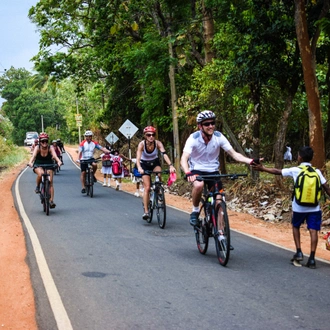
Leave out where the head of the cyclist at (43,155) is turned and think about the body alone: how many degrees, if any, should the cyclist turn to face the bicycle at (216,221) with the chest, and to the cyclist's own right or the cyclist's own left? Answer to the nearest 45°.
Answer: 0° — they already face it

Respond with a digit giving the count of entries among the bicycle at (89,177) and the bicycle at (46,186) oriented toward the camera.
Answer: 2

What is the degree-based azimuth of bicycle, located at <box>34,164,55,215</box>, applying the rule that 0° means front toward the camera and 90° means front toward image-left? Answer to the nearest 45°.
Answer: approximately 0°

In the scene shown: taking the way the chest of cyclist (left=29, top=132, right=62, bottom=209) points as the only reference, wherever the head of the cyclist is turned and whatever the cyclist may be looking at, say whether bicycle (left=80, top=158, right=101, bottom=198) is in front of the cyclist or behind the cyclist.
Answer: behind

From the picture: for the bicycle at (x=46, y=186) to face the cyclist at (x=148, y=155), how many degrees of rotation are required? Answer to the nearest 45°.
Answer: approximately 45° to its left

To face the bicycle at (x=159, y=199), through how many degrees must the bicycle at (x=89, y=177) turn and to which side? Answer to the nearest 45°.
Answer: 0° — it already faces it

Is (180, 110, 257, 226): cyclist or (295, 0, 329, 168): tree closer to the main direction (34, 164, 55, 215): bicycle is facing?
the cyclist

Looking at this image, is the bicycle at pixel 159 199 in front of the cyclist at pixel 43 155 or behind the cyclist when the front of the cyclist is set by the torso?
in front
